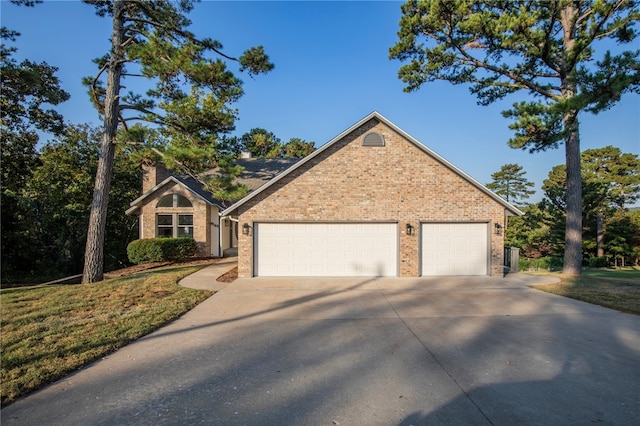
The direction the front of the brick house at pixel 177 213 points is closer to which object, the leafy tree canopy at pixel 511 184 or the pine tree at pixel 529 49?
the pine tree

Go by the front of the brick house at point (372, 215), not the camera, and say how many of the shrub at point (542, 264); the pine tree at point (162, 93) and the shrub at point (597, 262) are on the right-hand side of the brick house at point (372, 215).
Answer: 1

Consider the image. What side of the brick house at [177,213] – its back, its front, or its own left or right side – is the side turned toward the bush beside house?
front

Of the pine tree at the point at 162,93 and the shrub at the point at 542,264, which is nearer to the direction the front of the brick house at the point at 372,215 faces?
the pine tree

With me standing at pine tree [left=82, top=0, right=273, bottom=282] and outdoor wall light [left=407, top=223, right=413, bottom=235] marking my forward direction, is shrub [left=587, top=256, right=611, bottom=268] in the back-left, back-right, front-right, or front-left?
front-left

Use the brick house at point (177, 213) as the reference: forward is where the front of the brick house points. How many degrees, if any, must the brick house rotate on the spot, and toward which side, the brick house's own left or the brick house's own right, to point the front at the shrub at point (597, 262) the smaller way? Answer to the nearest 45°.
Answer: approximately 90° to the brick house's own left

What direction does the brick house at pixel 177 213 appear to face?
toward the camera

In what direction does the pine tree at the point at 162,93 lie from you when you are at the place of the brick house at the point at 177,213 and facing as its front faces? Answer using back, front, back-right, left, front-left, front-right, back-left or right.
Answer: front

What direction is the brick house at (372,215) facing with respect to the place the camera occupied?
facing the viewer
